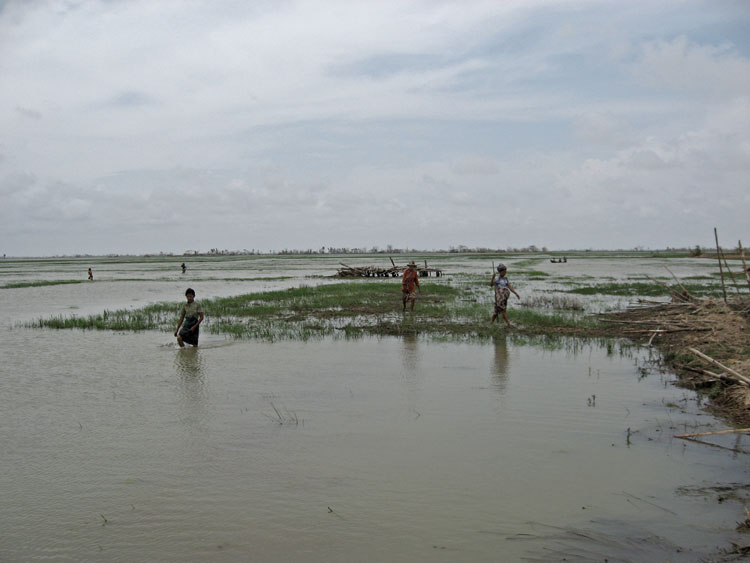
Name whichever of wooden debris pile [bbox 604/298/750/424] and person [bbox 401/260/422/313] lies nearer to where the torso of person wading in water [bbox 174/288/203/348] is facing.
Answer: the wooden debris pile

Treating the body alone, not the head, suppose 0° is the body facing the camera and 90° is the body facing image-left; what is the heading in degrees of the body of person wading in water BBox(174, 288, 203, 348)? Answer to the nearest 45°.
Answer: approximately 0°

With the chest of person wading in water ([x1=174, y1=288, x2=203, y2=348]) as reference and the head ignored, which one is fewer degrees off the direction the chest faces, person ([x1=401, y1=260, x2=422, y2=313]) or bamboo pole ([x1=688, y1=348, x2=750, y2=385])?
the bamboo pole

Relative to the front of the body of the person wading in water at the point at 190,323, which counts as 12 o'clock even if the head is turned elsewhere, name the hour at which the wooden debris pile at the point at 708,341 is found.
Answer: The wooden debris pile is roughly at 10 o'clock from the person wading in water.

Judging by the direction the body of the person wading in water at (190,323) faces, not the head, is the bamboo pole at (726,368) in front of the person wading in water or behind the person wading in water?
in front
